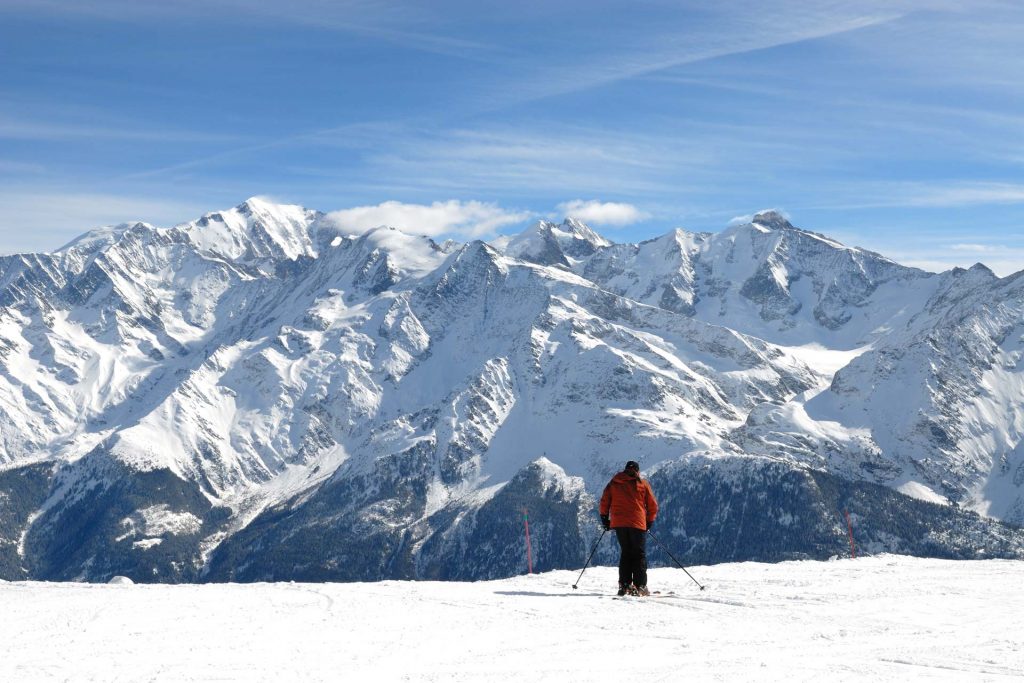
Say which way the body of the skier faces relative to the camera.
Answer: away from the camera
